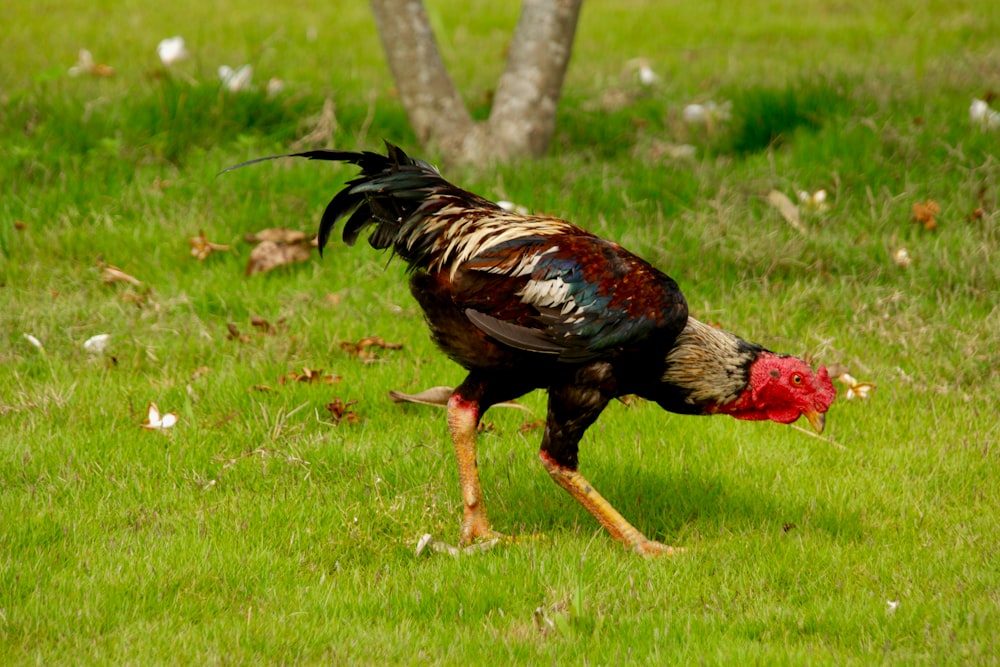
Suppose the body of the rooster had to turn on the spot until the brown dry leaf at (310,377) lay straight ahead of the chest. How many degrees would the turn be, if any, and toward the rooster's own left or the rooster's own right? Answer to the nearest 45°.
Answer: approximately 135° to the rooster's own left

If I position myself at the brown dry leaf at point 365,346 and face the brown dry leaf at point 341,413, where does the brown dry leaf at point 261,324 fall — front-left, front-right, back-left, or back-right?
back-right

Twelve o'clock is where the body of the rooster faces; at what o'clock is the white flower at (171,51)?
The white flower is roughly at 8 o'clock from the rooster.

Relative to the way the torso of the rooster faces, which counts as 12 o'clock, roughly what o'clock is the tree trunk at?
The tree trunk is roughly at 9 o'clock from the rooster.

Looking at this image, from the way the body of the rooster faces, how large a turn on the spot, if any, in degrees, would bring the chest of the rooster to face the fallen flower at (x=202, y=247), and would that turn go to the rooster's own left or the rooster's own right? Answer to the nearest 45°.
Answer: approximately 135° to the rooster's own left

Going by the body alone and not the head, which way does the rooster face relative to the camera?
to the viewer's right

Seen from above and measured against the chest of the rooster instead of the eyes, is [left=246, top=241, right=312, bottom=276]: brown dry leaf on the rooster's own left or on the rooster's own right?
on the rooster's own left

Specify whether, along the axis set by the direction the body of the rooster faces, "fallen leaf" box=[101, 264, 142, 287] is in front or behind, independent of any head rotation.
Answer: behind

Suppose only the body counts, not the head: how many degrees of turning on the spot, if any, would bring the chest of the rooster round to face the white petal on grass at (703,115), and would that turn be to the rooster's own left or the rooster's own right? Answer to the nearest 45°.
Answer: approximately 90° to the rooster's own left

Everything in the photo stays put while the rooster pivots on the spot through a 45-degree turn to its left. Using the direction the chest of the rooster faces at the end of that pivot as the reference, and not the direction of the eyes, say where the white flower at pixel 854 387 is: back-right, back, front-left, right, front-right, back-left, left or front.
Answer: front

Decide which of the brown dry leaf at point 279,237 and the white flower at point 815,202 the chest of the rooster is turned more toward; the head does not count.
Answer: the white flower

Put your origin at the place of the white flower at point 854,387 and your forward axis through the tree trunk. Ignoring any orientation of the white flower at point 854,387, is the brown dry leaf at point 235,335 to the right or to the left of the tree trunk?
left

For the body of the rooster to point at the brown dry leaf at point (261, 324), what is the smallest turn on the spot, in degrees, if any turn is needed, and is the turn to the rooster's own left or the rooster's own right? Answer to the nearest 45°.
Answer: approximately 135° to the rooster's own left
